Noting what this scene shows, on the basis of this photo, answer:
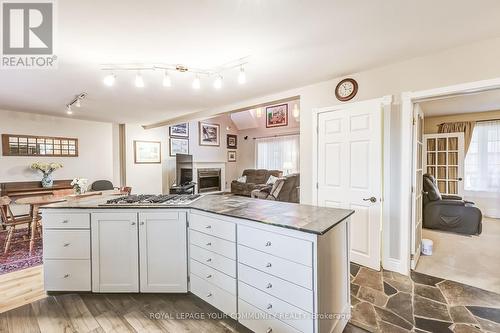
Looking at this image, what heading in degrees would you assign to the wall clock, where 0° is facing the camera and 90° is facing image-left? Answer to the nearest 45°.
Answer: approximately 45°

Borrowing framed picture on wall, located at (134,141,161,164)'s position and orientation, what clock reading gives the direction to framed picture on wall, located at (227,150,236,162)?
framed picture on wall, located at (227,150,236,162) is roughly at 8 o'clock from framed picture on wall, located at (134,141,161,164).

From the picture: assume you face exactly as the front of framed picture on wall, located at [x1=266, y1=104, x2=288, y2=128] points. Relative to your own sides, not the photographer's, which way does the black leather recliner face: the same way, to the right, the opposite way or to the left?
to the left

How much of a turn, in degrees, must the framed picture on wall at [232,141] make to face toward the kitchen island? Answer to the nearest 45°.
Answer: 0° — it already faces it

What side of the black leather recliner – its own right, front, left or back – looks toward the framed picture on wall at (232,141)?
back

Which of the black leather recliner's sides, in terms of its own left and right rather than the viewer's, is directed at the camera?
right

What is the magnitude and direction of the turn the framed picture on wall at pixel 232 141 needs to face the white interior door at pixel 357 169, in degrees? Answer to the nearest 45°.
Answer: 0° — it already faces it

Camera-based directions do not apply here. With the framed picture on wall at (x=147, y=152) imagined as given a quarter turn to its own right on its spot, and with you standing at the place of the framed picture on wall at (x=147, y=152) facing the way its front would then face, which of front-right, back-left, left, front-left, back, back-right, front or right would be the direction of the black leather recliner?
back-left

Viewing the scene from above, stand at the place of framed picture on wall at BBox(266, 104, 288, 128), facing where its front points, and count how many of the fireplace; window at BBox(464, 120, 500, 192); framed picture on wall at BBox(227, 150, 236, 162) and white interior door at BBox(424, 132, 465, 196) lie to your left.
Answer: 2

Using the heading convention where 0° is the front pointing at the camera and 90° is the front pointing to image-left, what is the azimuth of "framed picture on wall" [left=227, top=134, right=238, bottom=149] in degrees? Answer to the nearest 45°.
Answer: approximately 0°
